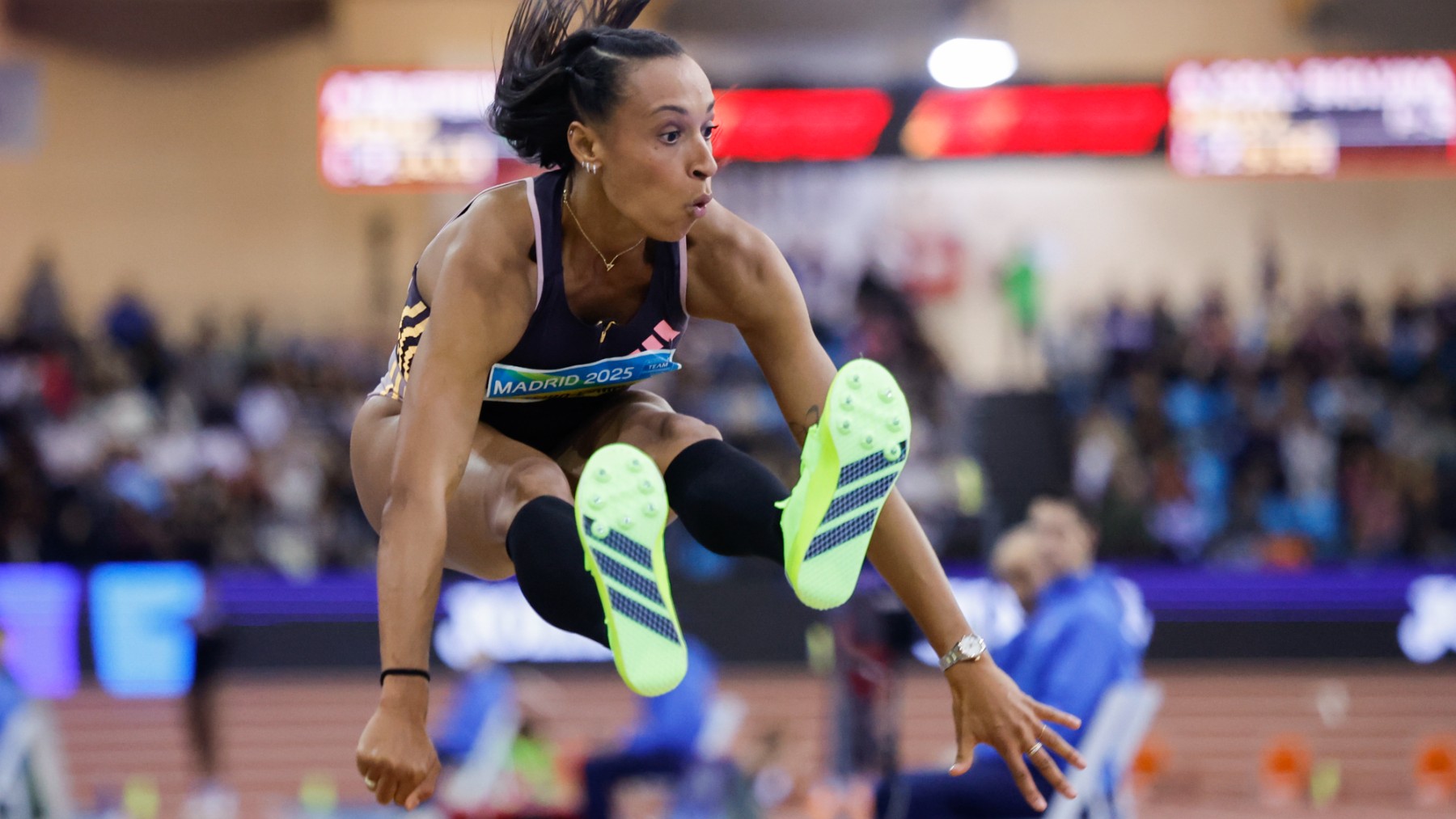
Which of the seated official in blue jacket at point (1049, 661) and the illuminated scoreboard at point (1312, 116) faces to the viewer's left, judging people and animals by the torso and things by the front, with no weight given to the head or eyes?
the seated official in blue jacket

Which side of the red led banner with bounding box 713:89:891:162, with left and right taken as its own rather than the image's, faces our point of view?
front

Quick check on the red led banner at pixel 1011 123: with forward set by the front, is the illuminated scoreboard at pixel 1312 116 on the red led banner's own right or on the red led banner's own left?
on the red led banner's own left

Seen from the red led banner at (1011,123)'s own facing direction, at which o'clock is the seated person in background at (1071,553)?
The seated person in background is roughly at 12 o'clock from the red led banner.

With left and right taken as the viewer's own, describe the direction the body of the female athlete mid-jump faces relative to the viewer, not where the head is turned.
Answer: facing the viewer and to the right of the viewer

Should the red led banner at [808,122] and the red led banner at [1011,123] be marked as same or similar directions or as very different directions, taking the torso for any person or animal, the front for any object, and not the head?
same or similar directions

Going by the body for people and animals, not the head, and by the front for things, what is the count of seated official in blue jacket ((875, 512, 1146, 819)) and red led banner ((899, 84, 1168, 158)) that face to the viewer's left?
1

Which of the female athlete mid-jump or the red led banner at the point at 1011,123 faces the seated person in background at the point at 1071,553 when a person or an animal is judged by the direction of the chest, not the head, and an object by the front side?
the red led banner

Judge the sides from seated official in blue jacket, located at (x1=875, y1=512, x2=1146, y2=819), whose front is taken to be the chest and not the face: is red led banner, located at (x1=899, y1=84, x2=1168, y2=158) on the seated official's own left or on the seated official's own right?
on the seated official's own right

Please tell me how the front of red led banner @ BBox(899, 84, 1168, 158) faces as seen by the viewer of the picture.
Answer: facing the viewer

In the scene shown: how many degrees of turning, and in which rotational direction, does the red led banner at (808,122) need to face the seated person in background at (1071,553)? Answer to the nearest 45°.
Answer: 0° — it already faces them

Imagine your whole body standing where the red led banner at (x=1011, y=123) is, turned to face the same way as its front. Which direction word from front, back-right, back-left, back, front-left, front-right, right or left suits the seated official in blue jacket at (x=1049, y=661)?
front

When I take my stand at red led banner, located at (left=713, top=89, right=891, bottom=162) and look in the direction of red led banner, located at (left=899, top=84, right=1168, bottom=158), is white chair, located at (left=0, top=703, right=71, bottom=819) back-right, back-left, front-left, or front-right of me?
back-right

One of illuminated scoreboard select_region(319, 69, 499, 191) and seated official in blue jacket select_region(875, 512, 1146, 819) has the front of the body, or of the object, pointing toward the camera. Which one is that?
the illuminated scoreboard
